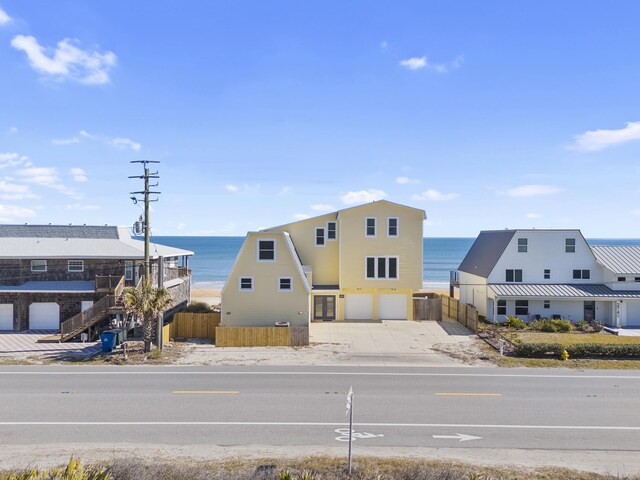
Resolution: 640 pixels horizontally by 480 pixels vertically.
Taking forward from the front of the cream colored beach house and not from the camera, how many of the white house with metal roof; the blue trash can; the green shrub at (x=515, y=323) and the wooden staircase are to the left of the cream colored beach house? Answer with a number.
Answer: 2

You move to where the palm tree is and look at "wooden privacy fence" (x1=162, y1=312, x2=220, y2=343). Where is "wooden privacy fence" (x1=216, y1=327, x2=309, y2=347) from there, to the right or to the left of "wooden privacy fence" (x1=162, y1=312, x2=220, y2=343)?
right

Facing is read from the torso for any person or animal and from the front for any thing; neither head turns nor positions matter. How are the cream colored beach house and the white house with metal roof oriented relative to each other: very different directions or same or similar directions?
same or similar directions

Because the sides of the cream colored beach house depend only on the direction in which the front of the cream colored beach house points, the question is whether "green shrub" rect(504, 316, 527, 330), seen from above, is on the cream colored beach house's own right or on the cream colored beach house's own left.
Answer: on the cream colored beach house's own left

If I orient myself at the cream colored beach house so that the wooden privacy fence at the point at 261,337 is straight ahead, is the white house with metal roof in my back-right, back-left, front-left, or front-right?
back-left

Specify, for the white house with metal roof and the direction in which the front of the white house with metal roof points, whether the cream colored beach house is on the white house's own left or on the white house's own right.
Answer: on the white house's own right

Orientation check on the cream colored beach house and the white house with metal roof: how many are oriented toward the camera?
2

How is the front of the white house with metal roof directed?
toward the camera

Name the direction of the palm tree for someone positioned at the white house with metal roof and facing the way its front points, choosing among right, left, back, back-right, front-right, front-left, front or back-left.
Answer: front-right

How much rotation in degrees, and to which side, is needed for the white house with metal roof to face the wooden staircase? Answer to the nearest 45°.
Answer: approximately 45° to its right

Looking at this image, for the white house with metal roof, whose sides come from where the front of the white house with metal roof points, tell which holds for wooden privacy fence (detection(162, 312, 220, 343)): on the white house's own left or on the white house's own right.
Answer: on the white house's own right
